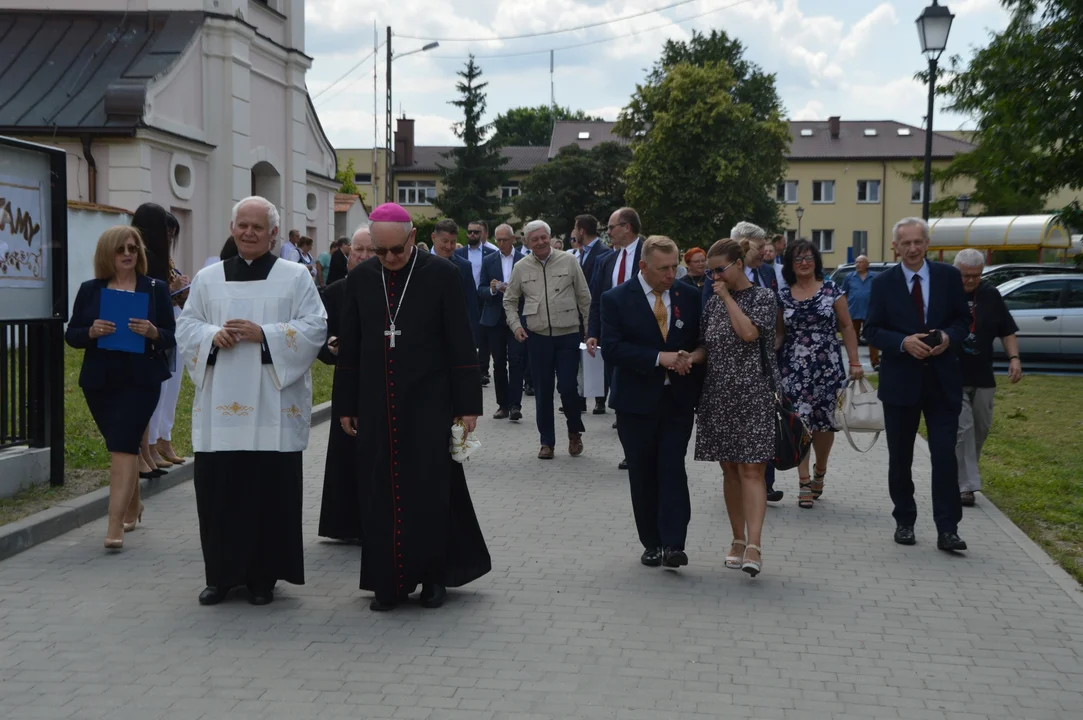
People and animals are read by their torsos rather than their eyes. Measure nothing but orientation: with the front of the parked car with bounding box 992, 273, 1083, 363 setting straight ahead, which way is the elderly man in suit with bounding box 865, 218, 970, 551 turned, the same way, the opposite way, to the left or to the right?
to the left

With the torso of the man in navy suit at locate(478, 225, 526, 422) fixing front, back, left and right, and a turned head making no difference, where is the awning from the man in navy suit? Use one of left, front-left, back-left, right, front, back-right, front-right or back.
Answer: back-left

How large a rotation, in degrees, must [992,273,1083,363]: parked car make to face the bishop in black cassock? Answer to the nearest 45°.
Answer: approximately 90° to its left

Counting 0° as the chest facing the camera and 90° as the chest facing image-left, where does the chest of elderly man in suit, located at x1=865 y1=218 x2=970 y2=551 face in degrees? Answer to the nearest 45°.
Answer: approximately 0°

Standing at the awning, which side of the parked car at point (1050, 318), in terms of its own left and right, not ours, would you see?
right

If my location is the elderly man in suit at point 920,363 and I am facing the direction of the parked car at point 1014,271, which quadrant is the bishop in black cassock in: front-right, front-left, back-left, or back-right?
back-left

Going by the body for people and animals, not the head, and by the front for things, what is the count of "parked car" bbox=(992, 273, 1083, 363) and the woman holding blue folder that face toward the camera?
1

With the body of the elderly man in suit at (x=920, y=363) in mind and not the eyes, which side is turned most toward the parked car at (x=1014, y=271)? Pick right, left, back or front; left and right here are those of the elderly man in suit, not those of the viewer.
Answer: back

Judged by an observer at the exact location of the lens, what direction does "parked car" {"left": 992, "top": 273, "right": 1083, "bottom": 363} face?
facing to the left of the viewer

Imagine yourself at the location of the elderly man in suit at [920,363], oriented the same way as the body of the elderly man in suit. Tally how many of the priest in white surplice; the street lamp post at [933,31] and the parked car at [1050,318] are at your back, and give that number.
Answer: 2
